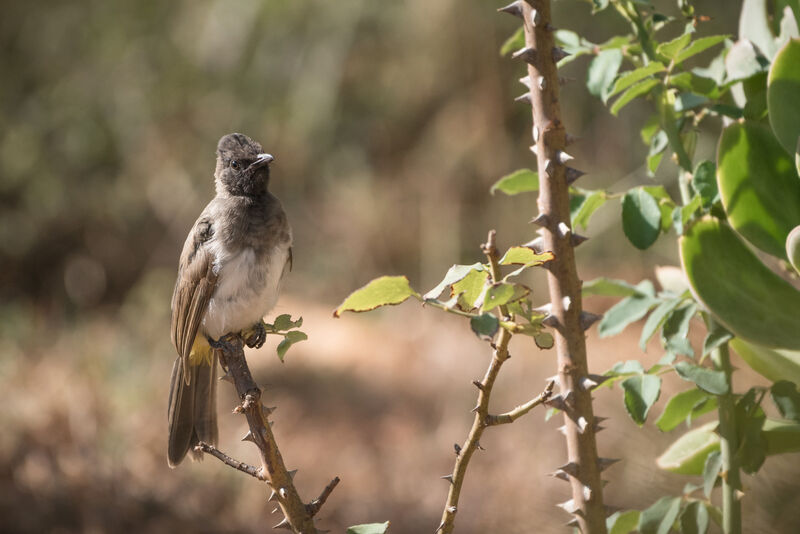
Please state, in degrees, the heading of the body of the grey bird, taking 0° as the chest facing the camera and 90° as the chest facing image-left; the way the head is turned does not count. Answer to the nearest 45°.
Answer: approximately 315°

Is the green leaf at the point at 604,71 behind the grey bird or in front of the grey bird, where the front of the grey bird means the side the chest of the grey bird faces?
in front

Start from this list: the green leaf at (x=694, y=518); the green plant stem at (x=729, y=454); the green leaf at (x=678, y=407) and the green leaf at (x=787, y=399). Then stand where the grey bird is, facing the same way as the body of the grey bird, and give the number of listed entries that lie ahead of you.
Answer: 4

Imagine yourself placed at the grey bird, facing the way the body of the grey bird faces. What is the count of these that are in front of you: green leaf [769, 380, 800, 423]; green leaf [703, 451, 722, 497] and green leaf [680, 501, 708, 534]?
3

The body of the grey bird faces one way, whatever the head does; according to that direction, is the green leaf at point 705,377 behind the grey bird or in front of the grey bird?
in front

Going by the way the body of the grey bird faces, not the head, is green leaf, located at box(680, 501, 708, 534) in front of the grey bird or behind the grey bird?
in front
